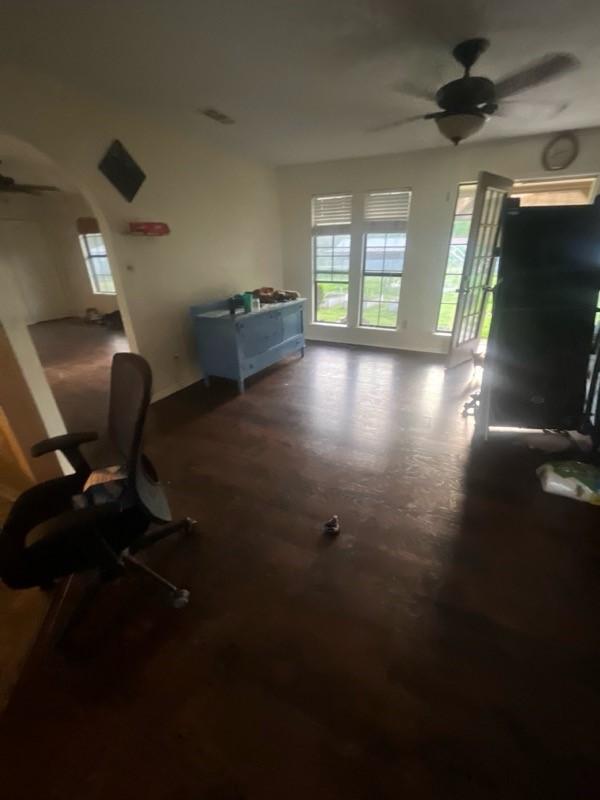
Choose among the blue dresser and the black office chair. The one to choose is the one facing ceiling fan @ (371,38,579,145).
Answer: the blue dresser

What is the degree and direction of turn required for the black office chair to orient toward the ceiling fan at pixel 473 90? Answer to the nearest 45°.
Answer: approximately 135° to its left

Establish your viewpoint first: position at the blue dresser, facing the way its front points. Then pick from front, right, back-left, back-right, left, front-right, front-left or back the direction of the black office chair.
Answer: front-right

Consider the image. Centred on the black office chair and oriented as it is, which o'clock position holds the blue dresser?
The blue dresser is roughly at 4 o'clock from the black office chair.

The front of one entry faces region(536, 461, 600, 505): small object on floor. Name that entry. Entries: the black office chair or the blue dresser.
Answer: the blue dresser

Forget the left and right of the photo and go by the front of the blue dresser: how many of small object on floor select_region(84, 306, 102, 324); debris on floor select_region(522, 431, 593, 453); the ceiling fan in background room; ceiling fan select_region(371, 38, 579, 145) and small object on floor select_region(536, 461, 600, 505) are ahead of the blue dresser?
3

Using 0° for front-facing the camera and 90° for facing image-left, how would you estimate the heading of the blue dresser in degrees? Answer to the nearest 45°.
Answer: approximately 315°

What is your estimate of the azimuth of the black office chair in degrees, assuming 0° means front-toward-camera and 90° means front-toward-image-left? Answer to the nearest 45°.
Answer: approximately 45°

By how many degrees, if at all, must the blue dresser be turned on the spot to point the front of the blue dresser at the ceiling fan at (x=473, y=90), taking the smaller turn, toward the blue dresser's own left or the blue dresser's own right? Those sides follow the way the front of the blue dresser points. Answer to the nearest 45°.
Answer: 0° — it already faces it

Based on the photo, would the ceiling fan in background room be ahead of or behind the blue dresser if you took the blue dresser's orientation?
behind

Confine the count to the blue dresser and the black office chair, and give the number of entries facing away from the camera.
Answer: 0
